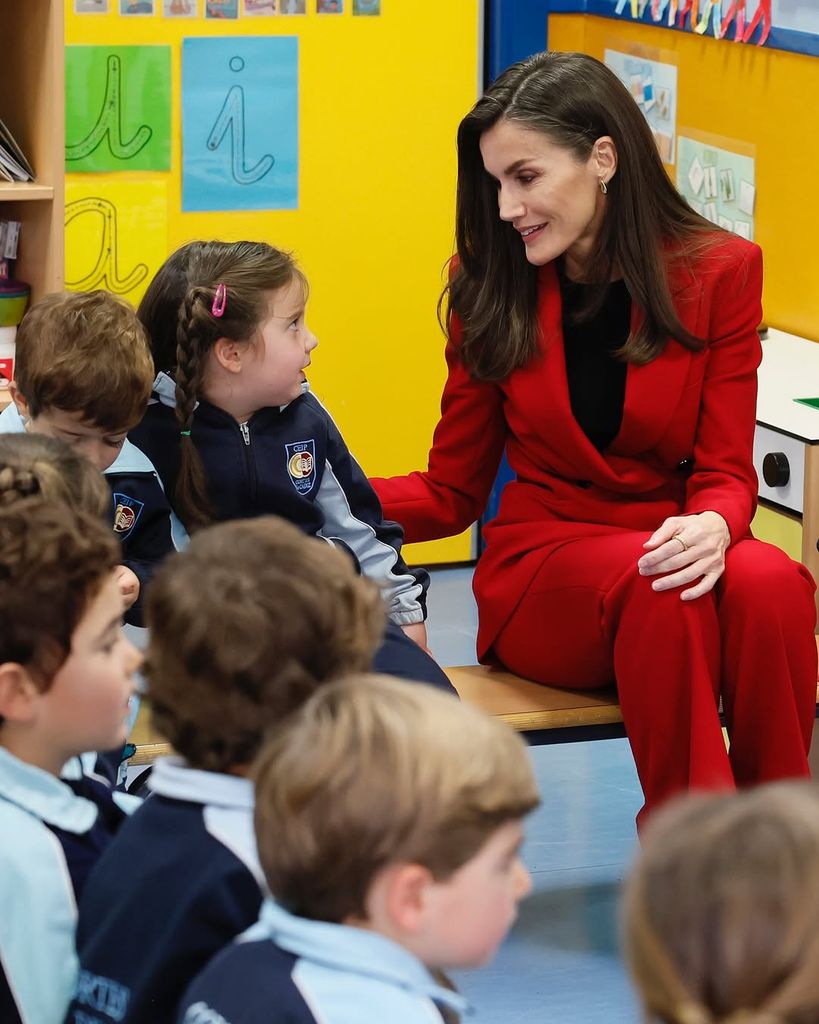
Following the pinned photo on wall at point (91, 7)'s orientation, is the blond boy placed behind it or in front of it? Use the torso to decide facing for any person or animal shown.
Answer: in front

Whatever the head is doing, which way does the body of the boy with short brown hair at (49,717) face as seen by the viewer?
to the viewer's right

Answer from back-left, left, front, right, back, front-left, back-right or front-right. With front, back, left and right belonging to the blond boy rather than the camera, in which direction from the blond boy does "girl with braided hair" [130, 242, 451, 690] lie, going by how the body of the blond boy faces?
front-left

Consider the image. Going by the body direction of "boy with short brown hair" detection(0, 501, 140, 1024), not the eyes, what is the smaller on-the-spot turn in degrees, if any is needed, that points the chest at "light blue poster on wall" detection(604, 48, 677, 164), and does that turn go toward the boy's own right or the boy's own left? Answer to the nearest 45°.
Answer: approximately 45° to the boy's own left

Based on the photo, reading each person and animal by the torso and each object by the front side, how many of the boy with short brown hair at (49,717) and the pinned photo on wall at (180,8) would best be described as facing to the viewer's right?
1

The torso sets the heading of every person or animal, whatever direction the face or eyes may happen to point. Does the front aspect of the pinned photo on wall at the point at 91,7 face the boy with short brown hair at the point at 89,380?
yes

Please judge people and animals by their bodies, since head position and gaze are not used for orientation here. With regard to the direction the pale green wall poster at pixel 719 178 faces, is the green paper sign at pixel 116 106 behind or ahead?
ahead

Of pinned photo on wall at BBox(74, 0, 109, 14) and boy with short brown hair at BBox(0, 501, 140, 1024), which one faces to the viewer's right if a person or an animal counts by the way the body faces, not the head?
the boy with short brown hair

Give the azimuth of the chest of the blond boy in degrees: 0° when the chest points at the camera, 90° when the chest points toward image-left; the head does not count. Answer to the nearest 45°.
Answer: approximately 225°

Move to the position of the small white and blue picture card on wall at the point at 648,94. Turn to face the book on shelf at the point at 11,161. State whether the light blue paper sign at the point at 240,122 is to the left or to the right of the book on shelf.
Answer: right

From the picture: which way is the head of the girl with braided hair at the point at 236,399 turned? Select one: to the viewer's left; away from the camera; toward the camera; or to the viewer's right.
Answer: to the viewer's right
